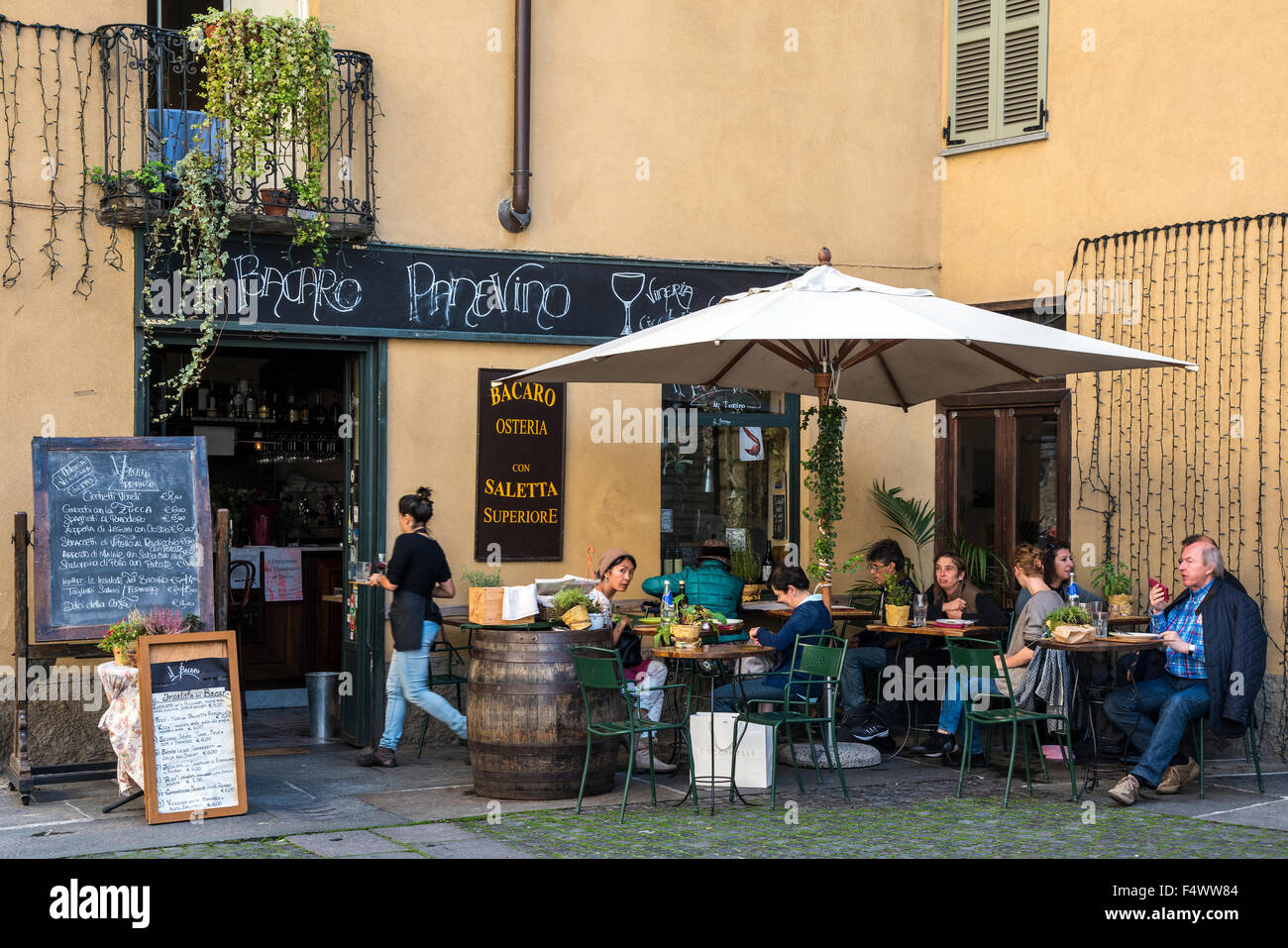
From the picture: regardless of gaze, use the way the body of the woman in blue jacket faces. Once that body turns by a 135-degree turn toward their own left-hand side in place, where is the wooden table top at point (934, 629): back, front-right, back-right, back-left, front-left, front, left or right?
left

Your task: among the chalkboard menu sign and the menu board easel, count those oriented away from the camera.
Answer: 0

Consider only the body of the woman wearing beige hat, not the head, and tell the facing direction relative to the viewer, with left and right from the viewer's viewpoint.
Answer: facing to the right of the viewer

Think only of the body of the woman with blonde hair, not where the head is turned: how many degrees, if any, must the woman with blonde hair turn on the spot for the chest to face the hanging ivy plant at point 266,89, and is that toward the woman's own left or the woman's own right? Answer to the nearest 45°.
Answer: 0° — they already face it

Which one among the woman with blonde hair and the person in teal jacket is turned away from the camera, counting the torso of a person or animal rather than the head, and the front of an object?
the person in teal jacket

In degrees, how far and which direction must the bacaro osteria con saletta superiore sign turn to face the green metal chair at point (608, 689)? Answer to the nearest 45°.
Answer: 0° — it already faces it

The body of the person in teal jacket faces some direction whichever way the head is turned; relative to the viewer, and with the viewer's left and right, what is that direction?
facing away from the viewer

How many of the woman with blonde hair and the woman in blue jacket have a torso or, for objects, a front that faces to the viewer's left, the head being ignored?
2

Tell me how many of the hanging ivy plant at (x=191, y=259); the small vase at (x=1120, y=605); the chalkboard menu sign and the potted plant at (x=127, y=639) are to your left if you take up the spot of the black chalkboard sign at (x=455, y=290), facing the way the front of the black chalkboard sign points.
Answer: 1

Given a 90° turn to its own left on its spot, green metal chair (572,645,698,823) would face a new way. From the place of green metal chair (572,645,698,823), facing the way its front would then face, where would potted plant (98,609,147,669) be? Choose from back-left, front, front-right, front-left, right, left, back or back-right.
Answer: front-left

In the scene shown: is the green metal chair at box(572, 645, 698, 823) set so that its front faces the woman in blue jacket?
yes

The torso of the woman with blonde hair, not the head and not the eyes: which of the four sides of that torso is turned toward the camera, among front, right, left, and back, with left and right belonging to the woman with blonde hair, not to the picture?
left
